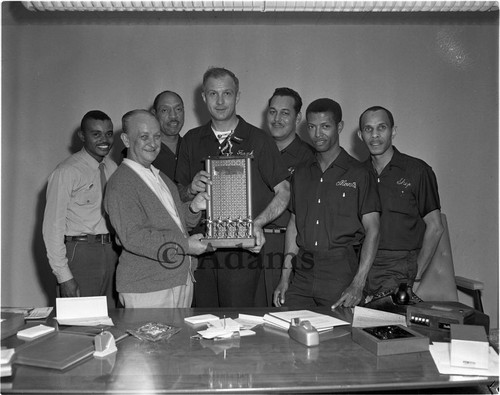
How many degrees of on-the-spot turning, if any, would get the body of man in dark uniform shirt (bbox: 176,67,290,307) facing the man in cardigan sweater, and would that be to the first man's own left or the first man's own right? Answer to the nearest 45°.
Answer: approximately 45° to the first man's own right

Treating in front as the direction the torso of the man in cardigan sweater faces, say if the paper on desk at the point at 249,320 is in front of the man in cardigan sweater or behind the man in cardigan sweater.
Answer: in front

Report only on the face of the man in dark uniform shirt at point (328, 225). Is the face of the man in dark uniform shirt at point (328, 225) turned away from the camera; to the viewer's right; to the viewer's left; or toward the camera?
toward the camera

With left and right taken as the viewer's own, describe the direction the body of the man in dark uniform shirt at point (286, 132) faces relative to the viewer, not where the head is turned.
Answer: facing the viewer and to the left of the viewer

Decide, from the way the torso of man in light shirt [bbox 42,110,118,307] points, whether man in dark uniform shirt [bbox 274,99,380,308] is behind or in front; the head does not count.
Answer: in front

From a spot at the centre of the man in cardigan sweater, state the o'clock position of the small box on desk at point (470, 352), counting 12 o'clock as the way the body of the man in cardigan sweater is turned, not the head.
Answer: The small box on desk is roughly at 12 o'clock from the man in cardigan sweater.

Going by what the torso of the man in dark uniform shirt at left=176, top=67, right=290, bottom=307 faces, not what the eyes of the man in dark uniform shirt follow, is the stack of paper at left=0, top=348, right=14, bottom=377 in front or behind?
in front
